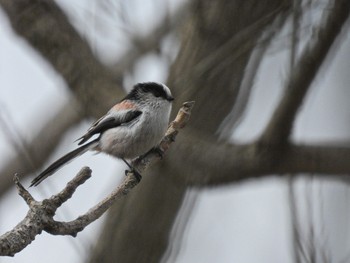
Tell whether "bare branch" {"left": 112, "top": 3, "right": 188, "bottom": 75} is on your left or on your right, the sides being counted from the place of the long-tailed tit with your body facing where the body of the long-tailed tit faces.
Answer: on your left

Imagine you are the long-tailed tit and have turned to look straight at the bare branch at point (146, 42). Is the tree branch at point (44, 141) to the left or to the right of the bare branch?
left

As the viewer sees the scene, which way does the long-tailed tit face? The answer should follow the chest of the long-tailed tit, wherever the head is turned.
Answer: to the viewer's right

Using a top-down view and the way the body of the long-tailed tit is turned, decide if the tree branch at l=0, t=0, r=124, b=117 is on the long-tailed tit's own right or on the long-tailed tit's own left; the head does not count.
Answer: on the long-tailed tit's own left
